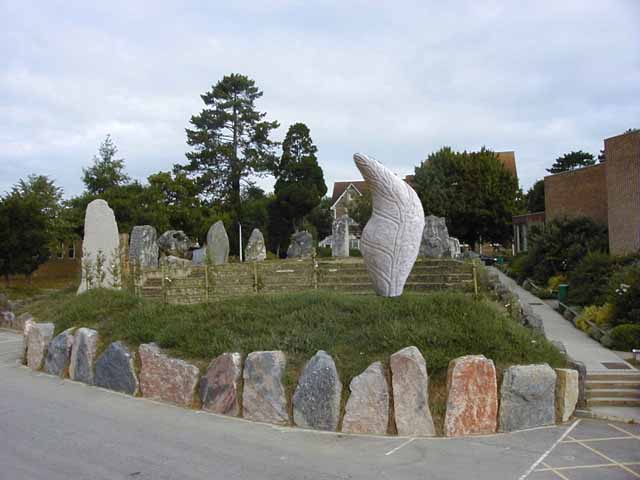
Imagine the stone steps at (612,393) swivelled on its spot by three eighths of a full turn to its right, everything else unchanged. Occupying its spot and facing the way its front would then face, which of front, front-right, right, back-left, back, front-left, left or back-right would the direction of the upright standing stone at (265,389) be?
left

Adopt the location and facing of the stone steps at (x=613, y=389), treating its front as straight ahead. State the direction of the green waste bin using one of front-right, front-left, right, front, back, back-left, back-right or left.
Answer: back

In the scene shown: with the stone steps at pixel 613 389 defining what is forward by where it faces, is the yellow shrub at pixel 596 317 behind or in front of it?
behind

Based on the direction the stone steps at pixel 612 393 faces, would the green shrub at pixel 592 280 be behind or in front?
behind

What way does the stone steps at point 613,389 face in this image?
toward the camera

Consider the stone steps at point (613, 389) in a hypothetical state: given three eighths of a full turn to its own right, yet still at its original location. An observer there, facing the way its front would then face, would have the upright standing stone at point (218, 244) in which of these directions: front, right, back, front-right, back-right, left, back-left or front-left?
front

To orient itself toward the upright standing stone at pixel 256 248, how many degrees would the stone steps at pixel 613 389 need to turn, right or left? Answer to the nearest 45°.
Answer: approximately 135° to its right

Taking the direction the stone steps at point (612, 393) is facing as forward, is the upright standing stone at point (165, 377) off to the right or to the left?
on its right

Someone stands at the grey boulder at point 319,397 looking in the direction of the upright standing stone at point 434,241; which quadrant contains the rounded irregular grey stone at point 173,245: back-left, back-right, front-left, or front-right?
front-left

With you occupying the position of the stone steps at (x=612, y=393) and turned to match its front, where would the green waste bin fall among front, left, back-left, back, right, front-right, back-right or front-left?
back

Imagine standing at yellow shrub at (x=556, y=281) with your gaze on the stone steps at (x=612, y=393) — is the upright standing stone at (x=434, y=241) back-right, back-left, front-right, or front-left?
back-right

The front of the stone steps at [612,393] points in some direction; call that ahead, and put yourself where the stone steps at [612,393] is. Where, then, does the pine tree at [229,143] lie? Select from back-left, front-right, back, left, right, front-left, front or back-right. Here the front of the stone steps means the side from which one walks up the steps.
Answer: back-right

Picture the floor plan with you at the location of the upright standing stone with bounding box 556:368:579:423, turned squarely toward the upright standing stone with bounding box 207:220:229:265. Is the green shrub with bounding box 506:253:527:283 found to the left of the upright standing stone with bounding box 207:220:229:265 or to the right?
right

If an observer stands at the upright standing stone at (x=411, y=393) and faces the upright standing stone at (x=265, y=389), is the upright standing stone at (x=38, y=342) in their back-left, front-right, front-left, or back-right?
front-right

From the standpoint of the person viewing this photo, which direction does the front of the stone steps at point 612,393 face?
facing the viewer

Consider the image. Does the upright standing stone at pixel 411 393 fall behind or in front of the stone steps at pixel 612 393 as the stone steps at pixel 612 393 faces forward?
in front
